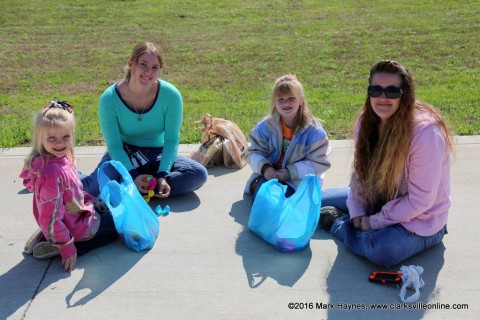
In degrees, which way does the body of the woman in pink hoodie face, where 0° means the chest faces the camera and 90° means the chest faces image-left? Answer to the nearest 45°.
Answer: approximately 45°

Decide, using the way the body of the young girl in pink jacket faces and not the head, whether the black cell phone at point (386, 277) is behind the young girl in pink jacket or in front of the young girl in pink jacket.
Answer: in front

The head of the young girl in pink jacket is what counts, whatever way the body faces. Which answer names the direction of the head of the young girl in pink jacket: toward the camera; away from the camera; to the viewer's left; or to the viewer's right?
toward the camera

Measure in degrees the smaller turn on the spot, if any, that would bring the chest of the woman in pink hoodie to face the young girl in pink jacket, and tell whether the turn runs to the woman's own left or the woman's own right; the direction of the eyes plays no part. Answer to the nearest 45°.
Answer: approximately 45° to the woman's own right

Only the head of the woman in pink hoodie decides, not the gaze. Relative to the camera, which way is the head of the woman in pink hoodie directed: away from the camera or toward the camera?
toward the camera
